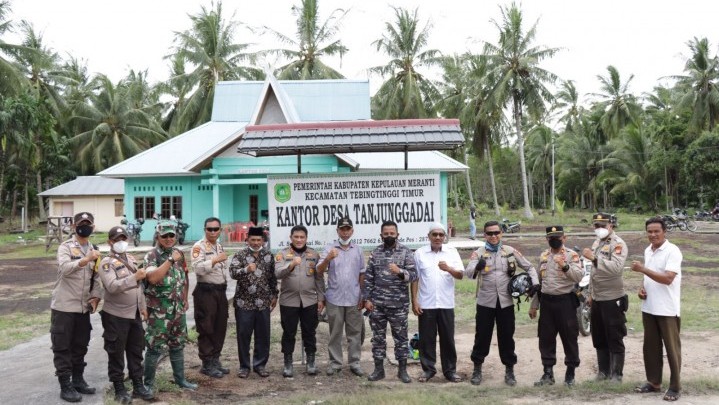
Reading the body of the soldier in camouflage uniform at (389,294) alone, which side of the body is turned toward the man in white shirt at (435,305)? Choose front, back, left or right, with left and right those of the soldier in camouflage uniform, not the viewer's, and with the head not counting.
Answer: left

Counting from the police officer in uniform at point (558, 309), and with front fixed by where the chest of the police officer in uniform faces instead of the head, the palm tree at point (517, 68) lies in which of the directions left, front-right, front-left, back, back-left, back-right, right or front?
back

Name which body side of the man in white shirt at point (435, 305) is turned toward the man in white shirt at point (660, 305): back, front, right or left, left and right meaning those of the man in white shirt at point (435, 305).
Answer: left

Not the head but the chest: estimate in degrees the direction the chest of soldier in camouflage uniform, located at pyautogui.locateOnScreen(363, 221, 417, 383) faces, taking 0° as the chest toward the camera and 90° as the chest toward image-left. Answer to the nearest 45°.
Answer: approximately 0°

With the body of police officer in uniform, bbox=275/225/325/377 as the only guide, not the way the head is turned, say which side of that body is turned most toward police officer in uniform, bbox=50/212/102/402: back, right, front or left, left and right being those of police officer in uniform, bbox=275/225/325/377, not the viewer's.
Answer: right

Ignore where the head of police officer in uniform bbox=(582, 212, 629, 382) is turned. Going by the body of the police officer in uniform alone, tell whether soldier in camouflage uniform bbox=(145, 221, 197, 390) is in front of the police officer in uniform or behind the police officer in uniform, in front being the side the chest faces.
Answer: in front

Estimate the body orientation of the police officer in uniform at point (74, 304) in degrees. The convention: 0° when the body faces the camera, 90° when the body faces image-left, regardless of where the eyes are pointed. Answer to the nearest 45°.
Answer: approximately 315°

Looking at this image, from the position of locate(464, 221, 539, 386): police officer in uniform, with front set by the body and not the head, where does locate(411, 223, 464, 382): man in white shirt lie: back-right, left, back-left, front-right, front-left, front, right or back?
right

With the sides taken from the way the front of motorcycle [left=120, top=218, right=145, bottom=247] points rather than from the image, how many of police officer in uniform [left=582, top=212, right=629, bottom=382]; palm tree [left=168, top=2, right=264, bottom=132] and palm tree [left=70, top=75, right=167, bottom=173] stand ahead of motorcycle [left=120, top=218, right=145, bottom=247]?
1

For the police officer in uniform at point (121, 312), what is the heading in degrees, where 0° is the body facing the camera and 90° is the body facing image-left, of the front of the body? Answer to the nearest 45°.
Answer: approximately 315°

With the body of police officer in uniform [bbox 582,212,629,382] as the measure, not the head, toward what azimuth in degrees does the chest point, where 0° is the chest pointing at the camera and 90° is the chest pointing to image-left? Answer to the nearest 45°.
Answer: approximately 45°

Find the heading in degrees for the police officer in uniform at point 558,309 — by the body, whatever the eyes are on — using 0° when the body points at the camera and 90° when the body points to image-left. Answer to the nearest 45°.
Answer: approximately 0°

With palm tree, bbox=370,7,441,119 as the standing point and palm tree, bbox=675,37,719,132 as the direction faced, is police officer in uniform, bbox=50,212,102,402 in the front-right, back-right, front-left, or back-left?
back-right
